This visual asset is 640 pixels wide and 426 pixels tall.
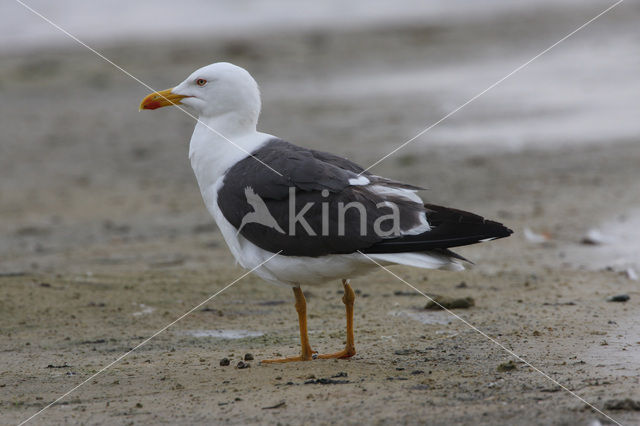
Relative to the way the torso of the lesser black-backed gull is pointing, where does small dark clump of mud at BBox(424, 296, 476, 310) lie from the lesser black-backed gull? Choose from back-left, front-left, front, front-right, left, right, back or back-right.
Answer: back-right

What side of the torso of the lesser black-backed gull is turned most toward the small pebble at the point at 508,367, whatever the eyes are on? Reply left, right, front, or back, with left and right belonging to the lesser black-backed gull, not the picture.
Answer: back

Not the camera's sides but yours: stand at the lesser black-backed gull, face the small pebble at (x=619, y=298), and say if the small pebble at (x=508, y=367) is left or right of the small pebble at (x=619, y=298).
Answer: right

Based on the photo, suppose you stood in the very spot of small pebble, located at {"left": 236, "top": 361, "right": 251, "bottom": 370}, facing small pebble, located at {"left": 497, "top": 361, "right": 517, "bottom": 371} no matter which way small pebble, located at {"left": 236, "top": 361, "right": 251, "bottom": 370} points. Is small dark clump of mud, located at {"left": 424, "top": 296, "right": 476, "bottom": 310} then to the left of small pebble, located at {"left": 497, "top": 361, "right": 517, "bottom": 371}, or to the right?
left

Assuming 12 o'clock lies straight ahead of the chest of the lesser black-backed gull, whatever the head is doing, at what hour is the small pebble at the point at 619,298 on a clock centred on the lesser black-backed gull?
The small pebble is roughly at 5 o'clock from the lesser black-backed gull.

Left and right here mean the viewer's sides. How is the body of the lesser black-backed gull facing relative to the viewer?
facing to the left of the viewer
